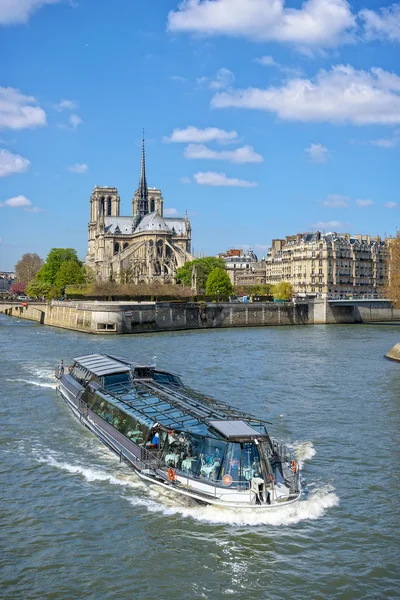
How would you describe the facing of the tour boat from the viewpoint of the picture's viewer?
facing the viewer and to the right of the viewer
